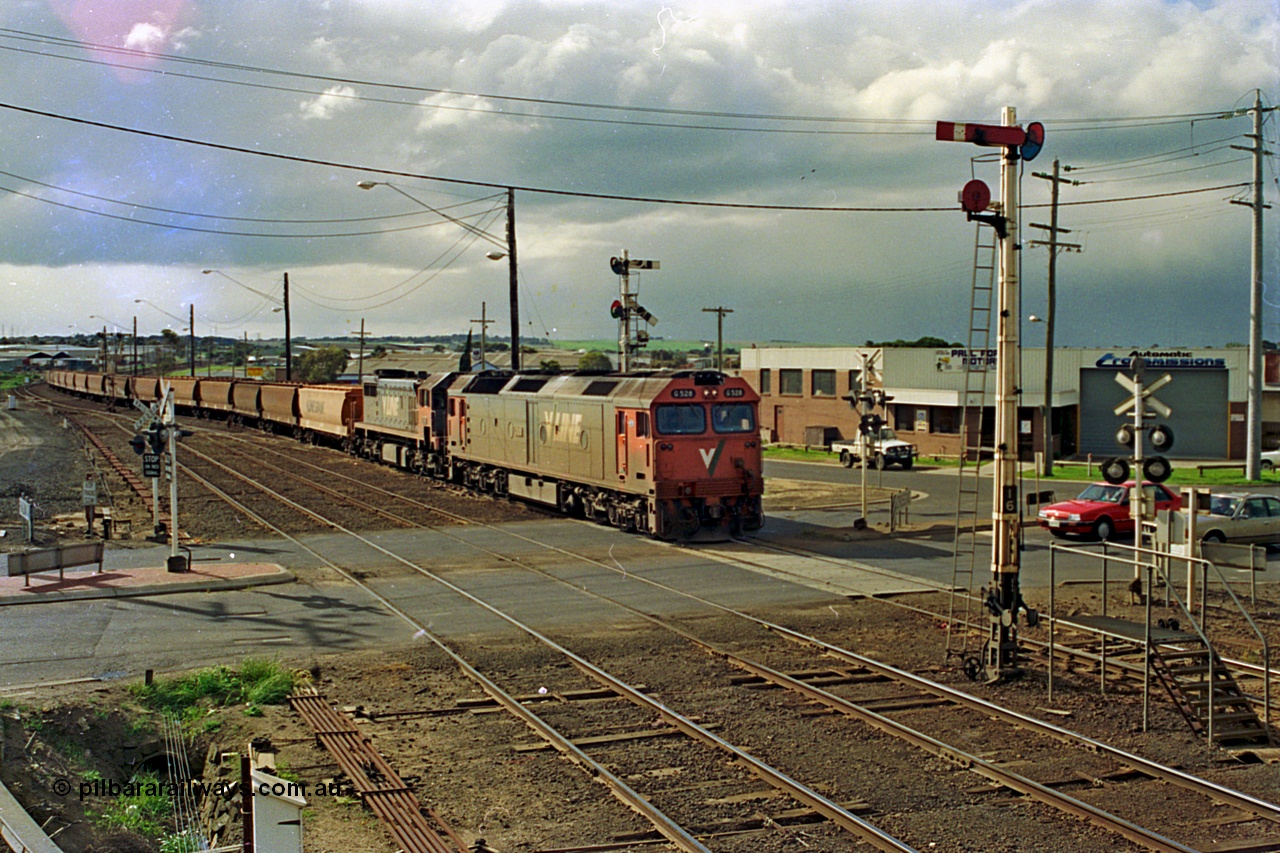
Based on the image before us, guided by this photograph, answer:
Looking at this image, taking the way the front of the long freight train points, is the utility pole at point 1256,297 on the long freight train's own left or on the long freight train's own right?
on the long freight train's own left

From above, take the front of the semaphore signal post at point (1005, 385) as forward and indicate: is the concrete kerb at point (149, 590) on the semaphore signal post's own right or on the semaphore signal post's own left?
on the semaphore signal post's own right

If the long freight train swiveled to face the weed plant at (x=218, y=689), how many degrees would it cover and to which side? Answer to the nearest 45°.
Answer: approximately 90° to its right

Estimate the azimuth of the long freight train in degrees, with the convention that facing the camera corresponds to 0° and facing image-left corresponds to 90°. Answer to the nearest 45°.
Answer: approximately 315°

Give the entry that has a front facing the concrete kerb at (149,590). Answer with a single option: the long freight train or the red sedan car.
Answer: the red sedan car

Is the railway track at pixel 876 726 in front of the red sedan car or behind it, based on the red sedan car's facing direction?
in front

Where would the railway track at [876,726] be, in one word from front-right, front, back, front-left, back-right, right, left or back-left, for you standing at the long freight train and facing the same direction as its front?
front-right

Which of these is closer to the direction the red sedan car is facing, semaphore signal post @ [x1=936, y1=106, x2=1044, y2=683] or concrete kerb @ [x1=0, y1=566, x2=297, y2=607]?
the concrete kerb

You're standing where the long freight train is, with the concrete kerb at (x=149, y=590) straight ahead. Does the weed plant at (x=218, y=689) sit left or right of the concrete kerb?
left

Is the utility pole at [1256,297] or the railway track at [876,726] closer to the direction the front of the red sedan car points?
the railway track

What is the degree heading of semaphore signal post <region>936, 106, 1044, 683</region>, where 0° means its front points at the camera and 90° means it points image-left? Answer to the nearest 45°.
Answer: approximately 0°

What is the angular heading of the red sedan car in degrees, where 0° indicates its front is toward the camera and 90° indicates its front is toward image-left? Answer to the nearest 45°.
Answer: approximately 45°

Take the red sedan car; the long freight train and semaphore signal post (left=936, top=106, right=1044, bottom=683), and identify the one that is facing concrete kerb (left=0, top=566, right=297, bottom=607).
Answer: the red sedan car
